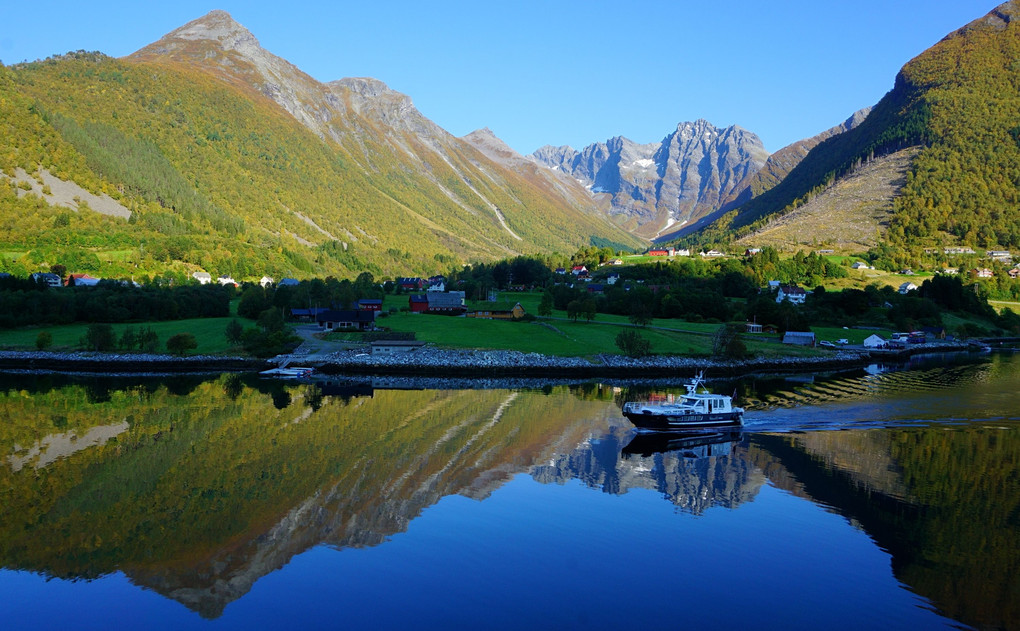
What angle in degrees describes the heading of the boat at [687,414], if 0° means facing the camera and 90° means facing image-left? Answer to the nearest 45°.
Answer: approximately 90°
